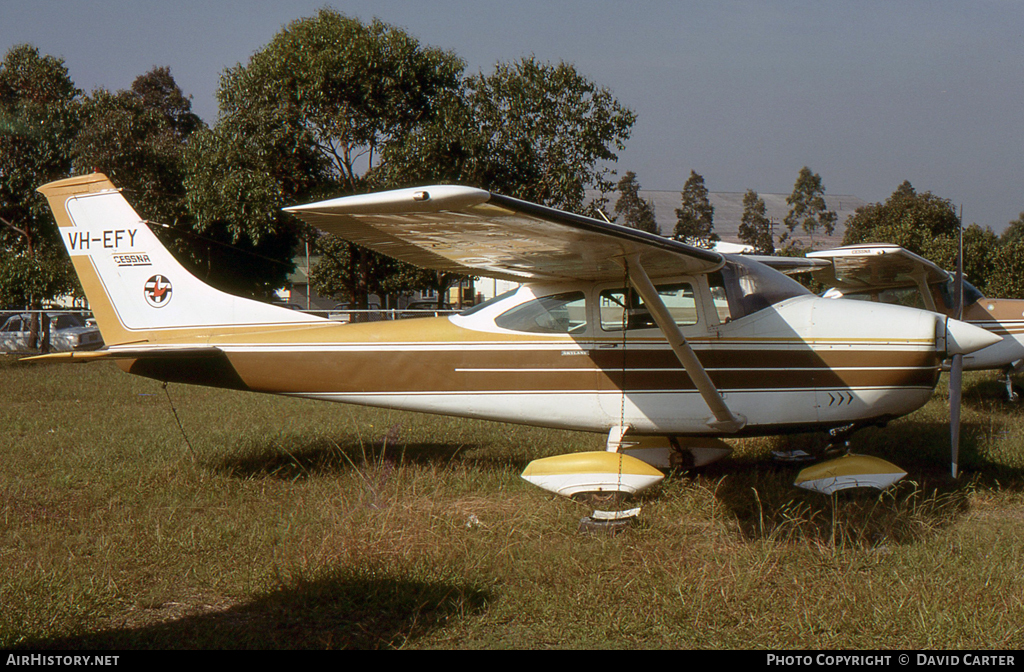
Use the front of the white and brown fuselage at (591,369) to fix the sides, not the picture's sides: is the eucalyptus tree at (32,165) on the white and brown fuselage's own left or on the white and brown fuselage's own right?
on the white and brown fuselage's own left

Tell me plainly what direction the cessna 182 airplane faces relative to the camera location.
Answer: facing to the right of the viewer

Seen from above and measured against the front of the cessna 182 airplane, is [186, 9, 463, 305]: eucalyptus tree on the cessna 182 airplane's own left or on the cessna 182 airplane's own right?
on the cessna 182 airplane's own left

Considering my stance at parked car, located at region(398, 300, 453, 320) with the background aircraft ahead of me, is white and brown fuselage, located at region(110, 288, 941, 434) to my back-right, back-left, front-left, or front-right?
front-right

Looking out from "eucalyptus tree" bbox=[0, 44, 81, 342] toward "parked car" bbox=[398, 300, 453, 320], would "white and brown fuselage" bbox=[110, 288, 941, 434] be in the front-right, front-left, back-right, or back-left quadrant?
front-right

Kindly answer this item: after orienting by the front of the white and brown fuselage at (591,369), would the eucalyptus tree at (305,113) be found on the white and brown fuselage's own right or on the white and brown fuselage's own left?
on the white and brown fuselage's own left

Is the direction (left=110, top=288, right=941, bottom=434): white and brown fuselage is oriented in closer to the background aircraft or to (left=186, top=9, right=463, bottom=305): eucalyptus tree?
the background aircraft

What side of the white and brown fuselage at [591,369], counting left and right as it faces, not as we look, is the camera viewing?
right
